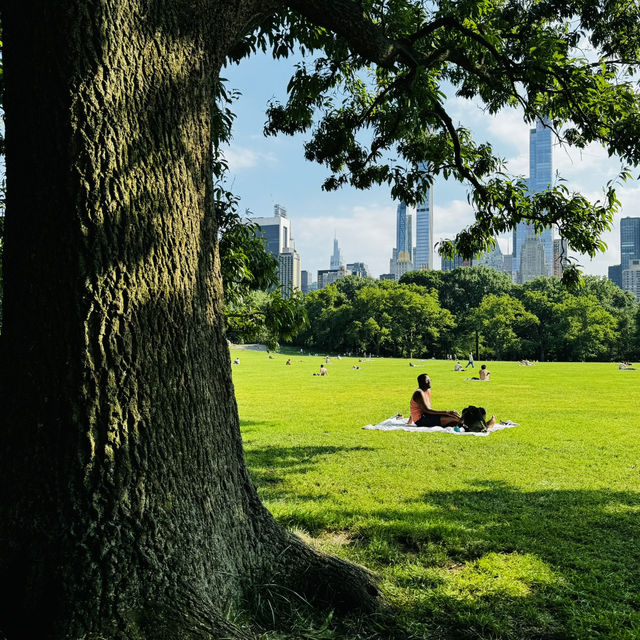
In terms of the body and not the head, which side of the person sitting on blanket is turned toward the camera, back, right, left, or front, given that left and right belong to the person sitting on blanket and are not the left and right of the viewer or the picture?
right

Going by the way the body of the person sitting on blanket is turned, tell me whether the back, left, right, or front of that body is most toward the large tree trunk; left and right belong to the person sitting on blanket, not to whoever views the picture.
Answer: right
